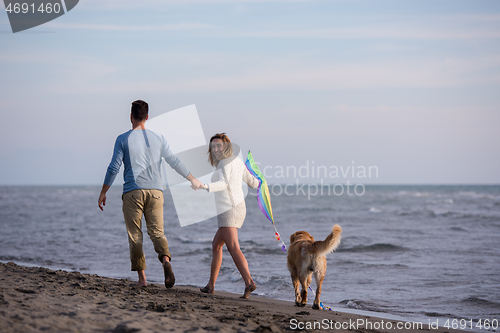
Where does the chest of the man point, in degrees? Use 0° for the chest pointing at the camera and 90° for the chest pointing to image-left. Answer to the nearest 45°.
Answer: approximately 180°

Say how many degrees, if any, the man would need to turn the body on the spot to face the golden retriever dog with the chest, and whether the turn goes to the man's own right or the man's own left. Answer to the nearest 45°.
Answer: approximately 90° to the man's own right

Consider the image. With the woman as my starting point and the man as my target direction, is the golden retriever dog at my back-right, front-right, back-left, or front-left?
back-left

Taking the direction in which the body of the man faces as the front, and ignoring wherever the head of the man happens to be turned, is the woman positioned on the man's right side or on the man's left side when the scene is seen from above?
on the man's right side
